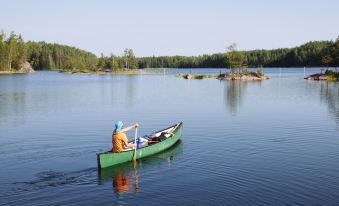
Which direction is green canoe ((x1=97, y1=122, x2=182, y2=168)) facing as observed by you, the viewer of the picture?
facing away from the viewer and to the right of the viewer
